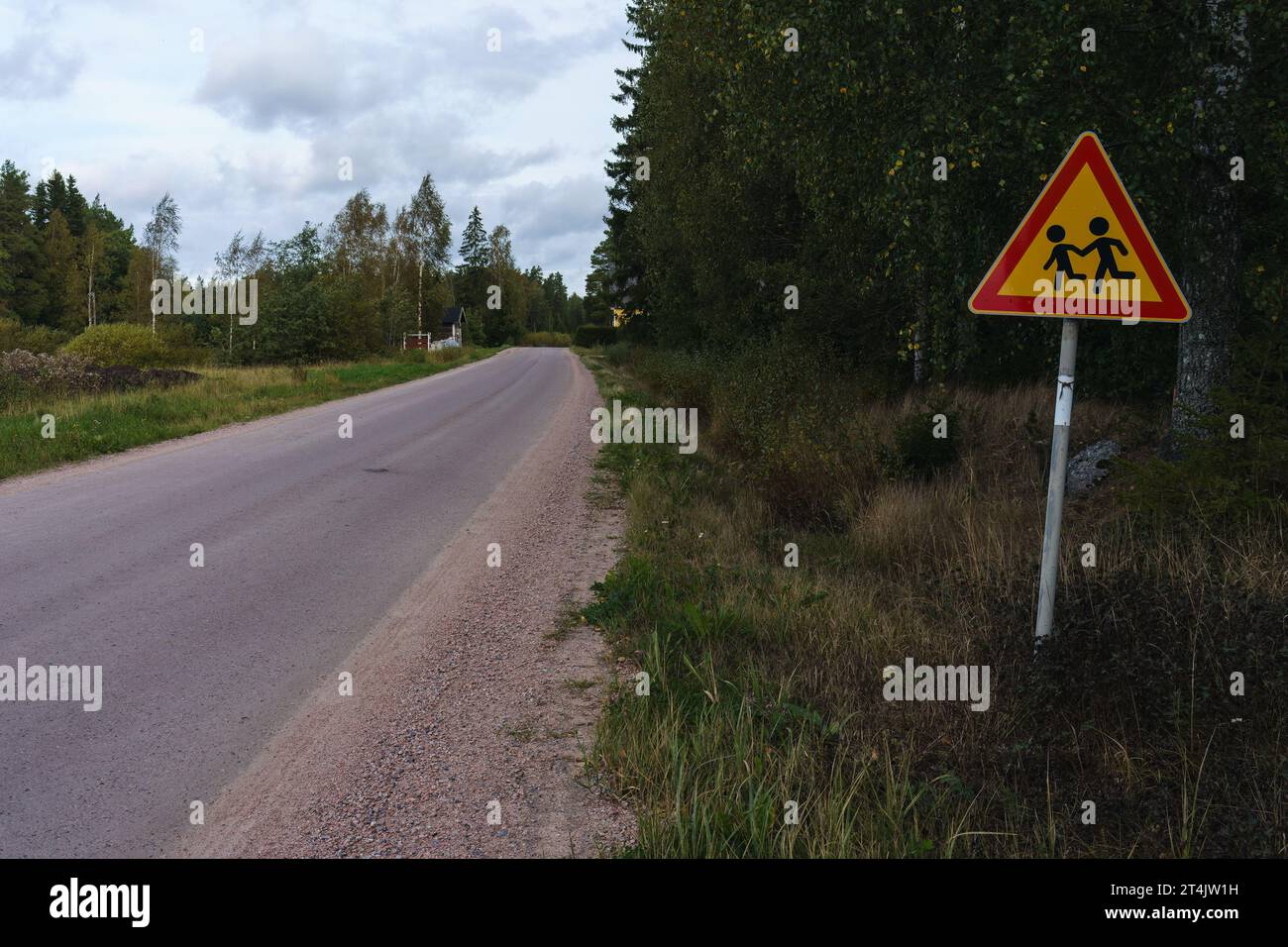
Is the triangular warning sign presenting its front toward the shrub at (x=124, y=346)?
no

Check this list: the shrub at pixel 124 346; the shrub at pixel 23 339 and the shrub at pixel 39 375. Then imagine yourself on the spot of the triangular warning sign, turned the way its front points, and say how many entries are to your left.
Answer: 0

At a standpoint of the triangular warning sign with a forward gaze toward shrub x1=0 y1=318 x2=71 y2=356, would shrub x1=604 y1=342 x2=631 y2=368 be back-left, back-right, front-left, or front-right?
front-right

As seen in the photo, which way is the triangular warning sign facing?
toward the camera

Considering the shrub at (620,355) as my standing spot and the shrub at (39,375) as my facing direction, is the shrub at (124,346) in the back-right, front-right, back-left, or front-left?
front-right

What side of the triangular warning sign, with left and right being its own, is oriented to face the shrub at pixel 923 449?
back

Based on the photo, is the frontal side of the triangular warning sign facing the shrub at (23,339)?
no

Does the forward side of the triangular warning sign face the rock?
no
